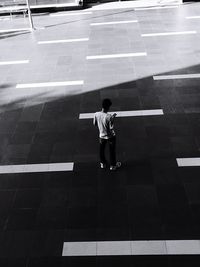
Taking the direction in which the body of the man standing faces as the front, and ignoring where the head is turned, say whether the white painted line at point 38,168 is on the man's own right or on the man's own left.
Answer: on the man's own left

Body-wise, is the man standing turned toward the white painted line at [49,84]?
no

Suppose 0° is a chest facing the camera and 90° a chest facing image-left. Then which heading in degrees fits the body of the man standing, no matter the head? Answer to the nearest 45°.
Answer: approximately 225°

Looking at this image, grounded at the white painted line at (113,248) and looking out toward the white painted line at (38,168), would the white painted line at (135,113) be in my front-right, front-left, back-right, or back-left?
front-right

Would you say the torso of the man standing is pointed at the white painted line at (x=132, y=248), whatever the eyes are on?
no

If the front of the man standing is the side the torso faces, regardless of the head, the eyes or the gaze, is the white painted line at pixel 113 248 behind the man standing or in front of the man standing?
behind
